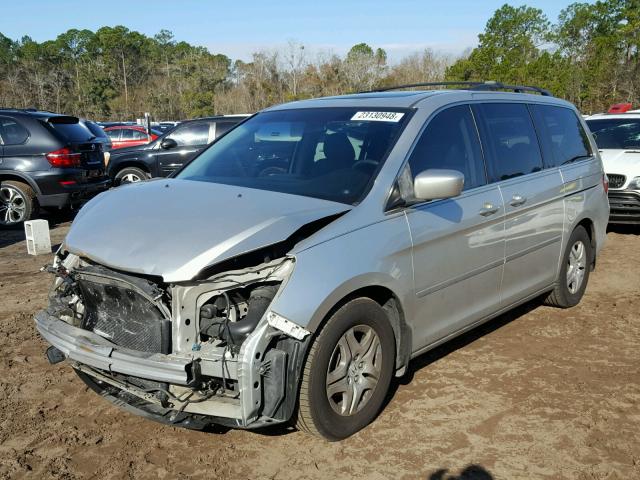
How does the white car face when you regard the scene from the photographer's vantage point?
facing the viewer

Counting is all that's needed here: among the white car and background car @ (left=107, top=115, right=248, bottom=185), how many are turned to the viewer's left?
1

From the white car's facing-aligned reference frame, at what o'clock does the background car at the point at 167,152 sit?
The background car is roughly at 3 o'clock from the white car.

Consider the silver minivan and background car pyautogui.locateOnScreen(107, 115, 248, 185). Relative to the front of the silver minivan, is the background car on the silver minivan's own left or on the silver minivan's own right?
on the silver minivan's own right

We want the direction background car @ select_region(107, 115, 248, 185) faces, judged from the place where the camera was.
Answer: facing to the left of the viewer

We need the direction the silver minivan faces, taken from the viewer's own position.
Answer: facing the viewer and to the left of the viewer

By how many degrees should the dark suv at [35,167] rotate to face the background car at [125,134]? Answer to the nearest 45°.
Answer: approximately 45° to its right

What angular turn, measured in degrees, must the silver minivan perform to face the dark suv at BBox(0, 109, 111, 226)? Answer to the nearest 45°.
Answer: approximately 90° to its right

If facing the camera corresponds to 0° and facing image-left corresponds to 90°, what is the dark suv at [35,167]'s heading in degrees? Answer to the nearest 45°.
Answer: approximately 135°

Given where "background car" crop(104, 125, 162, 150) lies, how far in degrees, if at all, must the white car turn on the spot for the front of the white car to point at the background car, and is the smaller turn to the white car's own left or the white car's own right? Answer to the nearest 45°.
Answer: approximately 135° to the white car's own right

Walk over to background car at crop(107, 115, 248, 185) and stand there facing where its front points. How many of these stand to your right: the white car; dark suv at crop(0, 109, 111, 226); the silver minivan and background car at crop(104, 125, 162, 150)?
1

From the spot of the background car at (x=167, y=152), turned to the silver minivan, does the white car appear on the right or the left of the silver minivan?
left

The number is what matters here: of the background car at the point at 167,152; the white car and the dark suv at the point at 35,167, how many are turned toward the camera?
1

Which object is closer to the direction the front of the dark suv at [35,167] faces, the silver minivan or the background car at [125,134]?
the background car

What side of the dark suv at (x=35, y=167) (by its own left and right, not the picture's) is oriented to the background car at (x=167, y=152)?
right
